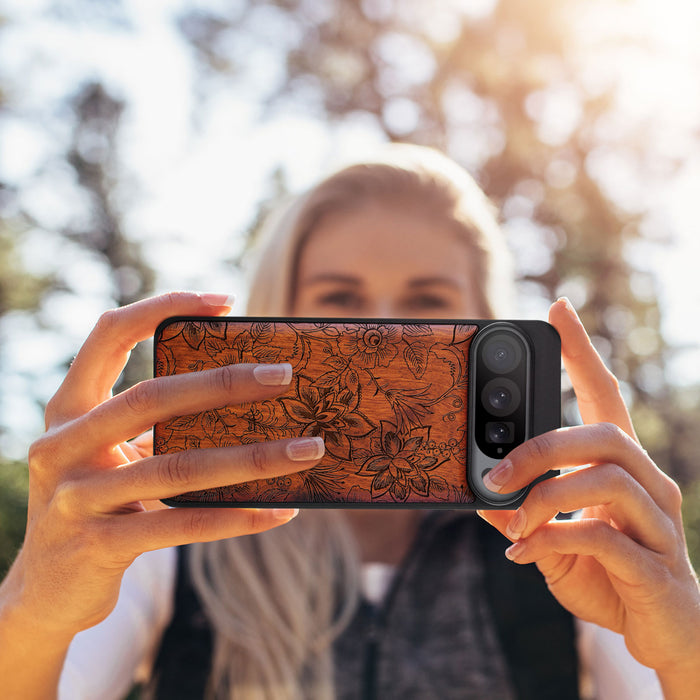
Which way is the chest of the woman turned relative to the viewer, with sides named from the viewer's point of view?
facing the viewer

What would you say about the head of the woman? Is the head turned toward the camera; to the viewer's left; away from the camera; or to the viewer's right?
toward the camera

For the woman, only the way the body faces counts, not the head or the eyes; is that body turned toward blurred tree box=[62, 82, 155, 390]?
no
